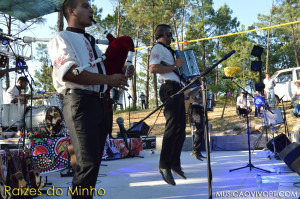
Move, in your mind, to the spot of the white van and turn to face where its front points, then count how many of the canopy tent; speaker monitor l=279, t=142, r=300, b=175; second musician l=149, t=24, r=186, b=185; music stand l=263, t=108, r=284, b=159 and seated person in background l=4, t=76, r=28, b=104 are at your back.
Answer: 0

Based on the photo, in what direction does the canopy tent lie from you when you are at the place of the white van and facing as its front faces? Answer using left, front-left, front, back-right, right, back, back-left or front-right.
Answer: front

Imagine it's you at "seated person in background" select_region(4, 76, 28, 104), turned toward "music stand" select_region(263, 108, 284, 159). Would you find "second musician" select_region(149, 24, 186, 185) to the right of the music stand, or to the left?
right

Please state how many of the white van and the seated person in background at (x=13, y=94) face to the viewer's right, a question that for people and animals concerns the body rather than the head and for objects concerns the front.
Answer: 1

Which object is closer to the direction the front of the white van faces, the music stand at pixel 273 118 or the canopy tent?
the canopy tent

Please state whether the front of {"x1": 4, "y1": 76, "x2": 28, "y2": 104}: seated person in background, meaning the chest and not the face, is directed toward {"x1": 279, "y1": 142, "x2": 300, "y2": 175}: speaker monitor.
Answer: no

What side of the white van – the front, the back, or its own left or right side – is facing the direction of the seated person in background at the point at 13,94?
front

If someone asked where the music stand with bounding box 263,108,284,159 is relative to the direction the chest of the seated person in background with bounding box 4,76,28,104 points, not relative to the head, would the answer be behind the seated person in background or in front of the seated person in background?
in front

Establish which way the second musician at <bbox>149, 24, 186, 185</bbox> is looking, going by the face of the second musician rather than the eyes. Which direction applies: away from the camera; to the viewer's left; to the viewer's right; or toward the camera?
to the viewer's right

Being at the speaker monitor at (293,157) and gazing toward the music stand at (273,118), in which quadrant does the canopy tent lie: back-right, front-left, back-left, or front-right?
front-left

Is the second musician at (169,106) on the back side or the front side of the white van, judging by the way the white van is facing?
on the front side

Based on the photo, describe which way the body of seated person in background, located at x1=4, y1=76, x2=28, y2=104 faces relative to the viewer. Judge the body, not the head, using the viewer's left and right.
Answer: facing to the right of the viewer

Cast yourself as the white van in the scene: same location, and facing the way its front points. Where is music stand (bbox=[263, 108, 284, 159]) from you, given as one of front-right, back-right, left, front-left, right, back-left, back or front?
front-left
